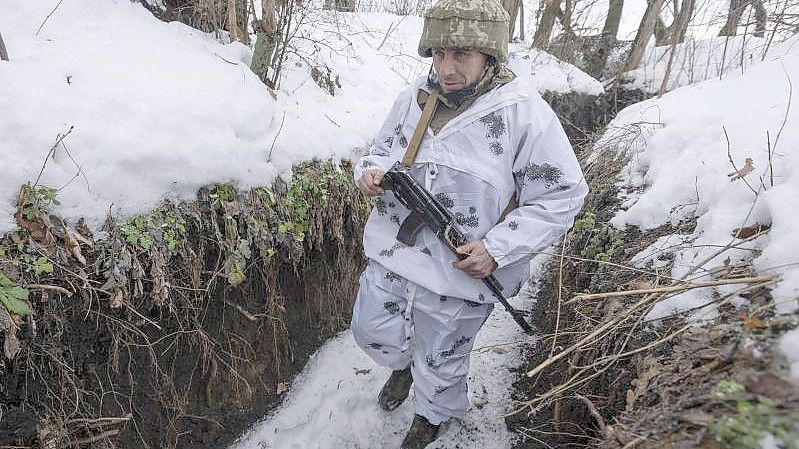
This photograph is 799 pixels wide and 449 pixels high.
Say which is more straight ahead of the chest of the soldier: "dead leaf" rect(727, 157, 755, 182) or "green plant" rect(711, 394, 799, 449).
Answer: the green plant

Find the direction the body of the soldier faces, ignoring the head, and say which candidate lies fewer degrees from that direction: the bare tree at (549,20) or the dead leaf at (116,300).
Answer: the dead leaf

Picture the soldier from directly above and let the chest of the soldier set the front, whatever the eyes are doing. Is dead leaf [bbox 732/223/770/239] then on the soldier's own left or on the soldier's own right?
on the soldier's own left

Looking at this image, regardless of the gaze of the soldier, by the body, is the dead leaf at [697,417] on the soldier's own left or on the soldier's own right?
on the soldier's own left

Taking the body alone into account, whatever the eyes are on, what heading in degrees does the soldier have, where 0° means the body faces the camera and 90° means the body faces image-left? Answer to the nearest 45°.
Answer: approximately 45°

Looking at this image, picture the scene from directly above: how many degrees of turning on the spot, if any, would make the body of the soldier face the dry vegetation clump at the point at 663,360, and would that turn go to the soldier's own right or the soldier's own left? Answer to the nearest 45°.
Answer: approximately 90° to the soldier's own left

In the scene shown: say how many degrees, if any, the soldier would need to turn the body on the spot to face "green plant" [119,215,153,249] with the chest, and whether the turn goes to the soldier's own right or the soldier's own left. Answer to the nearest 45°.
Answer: approximately 45° to the soldier's own right

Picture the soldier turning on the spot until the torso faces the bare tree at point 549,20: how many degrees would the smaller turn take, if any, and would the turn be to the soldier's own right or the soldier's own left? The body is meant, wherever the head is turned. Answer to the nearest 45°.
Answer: approximately 135° to the soldier's own right
